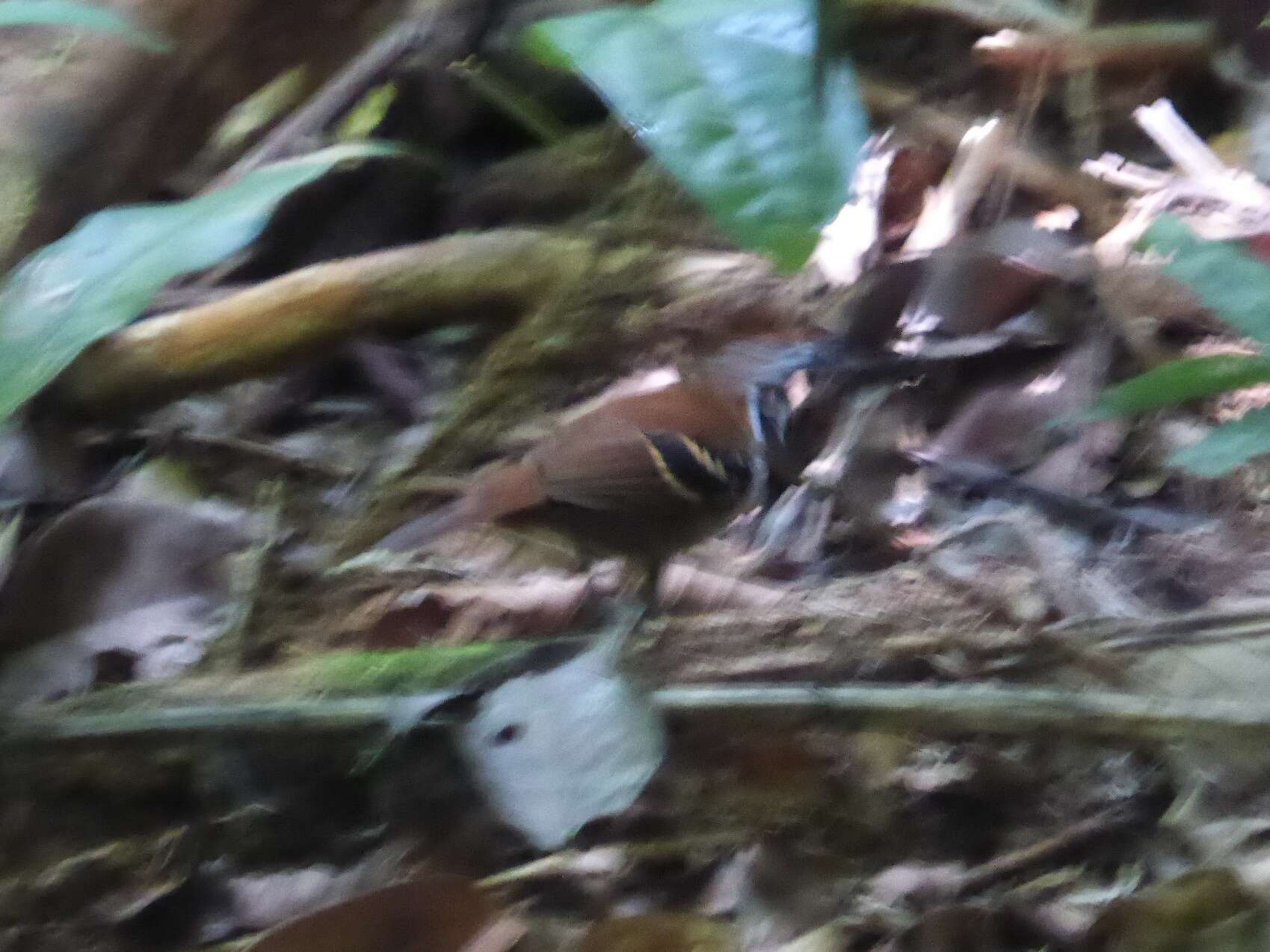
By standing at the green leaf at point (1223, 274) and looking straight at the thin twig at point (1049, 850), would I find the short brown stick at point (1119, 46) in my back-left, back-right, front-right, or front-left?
back-right

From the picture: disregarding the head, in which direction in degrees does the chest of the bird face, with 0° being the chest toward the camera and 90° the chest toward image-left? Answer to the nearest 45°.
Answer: approximately 270°

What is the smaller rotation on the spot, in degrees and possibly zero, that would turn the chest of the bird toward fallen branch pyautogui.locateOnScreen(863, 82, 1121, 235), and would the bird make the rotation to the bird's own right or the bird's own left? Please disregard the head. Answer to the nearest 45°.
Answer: approximately 45° to the bird's own left

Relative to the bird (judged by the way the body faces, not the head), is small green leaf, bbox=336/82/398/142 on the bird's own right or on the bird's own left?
on the bird's own left

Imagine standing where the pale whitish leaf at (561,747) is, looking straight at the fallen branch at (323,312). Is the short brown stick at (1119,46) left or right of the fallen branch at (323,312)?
right
